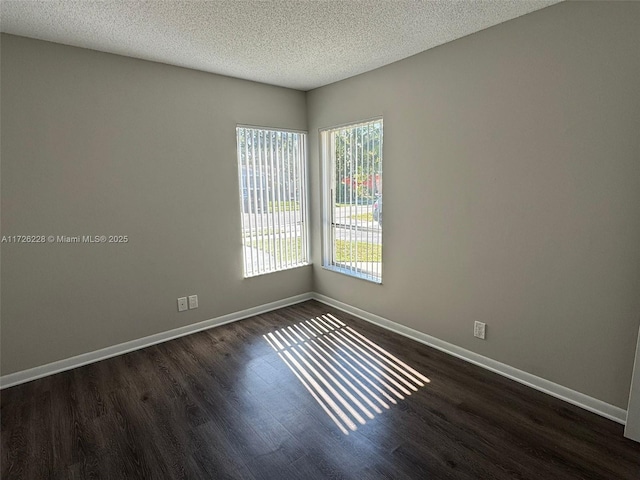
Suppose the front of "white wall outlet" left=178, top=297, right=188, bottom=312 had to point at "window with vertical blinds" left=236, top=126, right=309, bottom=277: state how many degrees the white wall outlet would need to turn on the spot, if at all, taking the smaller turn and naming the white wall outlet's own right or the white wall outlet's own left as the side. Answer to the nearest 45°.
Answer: approximately 45° to the white wall outlet's own left

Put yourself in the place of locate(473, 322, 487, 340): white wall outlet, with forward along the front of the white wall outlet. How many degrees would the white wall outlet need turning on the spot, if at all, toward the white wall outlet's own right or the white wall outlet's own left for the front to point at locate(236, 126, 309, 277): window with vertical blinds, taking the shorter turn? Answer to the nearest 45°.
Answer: approximately 45° to the white wall outlet's own right

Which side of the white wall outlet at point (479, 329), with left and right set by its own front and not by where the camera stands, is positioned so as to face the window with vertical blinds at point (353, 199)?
right

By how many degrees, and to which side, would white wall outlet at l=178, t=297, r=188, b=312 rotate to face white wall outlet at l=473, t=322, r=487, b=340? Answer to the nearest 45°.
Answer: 0° — it already faces it

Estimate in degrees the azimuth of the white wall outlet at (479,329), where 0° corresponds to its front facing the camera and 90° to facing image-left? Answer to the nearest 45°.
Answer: approximately 45°

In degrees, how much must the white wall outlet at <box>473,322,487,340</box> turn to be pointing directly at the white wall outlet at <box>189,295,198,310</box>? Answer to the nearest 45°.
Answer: approximately 45° to its right

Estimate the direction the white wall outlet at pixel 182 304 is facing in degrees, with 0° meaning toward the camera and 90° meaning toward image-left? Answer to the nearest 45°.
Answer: approximately 315°
